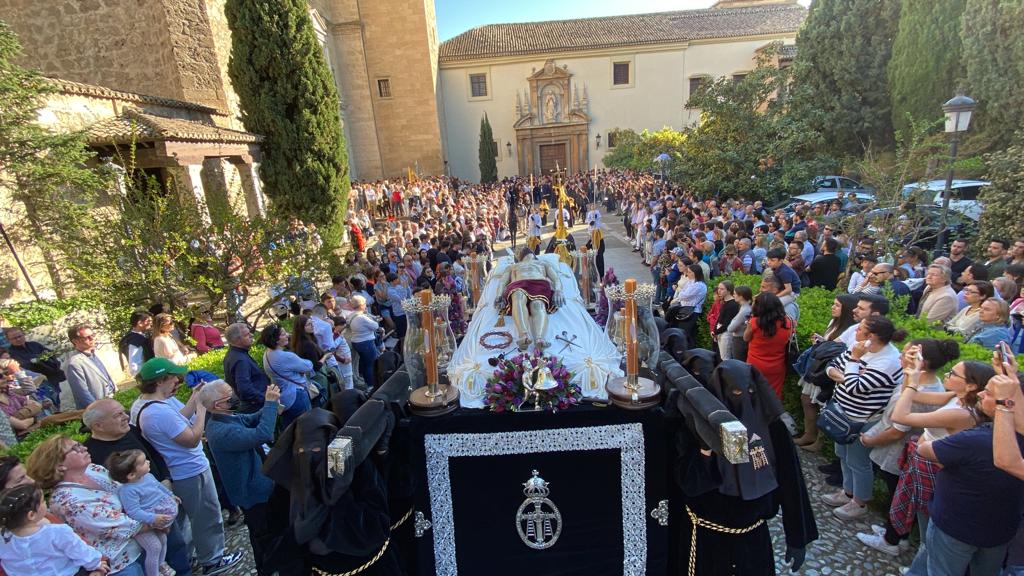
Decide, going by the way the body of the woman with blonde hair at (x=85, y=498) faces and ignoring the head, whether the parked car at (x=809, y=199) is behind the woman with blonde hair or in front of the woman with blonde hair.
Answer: in front

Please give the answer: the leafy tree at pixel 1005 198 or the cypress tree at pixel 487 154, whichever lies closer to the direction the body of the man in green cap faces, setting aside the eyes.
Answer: the leafy tree

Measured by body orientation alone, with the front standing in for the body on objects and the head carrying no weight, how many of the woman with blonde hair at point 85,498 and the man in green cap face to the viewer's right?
2

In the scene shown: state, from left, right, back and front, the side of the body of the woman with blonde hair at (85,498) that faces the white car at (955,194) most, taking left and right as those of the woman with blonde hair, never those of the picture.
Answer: front

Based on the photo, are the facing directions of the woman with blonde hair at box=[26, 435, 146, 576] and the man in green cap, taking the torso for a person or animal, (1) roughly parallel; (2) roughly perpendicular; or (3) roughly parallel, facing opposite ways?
roughly parallel

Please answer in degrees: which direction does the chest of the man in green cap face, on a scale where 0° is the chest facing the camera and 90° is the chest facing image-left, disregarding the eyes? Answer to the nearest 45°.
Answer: approximately 270°

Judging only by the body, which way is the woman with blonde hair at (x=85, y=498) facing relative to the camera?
to the viewer's right

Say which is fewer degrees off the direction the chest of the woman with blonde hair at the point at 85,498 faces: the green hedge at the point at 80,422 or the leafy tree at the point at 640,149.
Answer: the leafy tree

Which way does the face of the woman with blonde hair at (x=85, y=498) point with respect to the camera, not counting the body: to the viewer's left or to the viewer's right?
to the viewer's right

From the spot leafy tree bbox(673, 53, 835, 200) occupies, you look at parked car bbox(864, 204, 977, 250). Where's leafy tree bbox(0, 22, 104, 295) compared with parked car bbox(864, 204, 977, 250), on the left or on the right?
right

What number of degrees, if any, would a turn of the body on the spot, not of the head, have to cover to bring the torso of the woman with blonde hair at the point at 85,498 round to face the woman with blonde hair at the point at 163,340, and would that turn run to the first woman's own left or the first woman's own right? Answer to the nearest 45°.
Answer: approximately 90° to the first woman's own left
